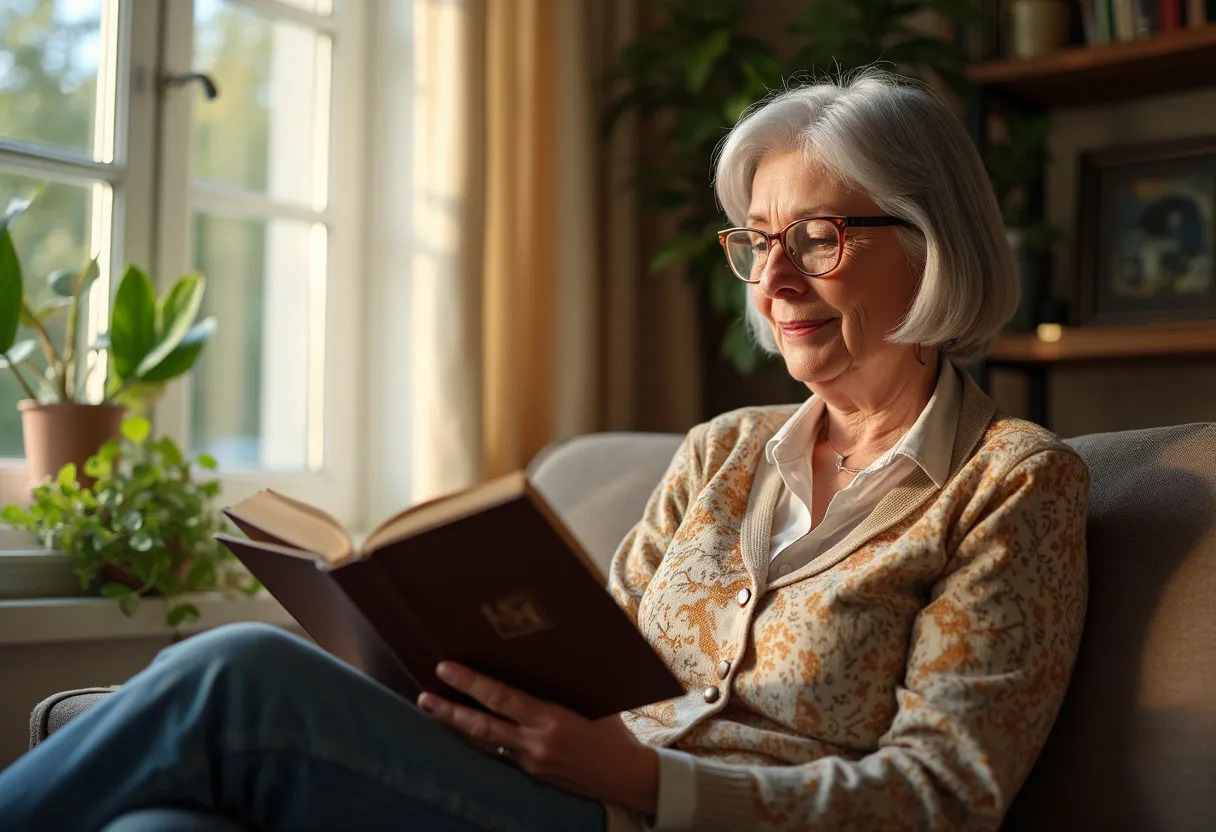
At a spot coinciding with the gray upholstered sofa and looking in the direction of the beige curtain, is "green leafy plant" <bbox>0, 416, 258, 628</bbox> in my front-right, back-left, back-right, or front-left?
front-left

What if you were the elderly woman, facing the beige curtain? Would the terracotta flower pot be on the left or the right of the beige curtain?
left

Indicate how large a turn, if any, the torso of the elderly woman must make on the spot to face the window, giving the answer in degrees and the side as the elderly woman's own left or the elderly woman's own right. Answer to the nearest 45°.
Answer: approximately 90° to the elderly woman's own right

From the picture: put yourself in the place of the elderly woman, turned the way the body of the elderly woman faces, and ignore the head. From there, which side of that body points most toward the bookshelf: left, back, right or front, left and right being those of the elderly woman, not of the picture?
back

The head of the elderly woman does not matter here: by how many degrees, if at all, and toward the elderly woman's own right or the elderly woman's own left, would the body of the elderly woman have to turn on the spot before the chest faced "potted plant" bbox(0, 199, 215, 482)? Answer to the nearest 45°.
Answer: approximately 90° to the elderly woman's own right

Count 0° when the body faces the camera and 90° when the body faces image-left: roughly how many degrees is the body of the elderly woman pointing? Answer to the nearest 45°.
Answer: approximately 45°

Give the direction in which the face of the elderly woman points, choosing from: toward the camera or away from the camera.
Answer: toward the camera

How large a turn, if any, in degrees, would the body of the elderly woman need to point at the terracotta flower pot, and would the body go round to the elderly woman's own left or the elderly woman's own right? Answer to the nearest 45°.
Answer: approximately 90° to the elderly woman's own right

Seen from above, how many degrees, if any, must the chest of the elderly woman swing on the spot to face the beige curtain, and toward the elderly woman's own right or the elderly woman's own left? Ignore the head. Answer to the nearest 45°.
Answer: approximately 135° to the elderly woman's own right

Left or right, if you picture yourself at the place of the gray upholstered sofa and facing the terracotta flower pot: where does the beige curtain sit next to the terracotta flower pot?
right

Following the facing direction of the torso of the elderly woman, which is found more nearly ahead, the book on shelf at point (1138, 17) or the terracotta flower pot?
the terracotta flower pot
